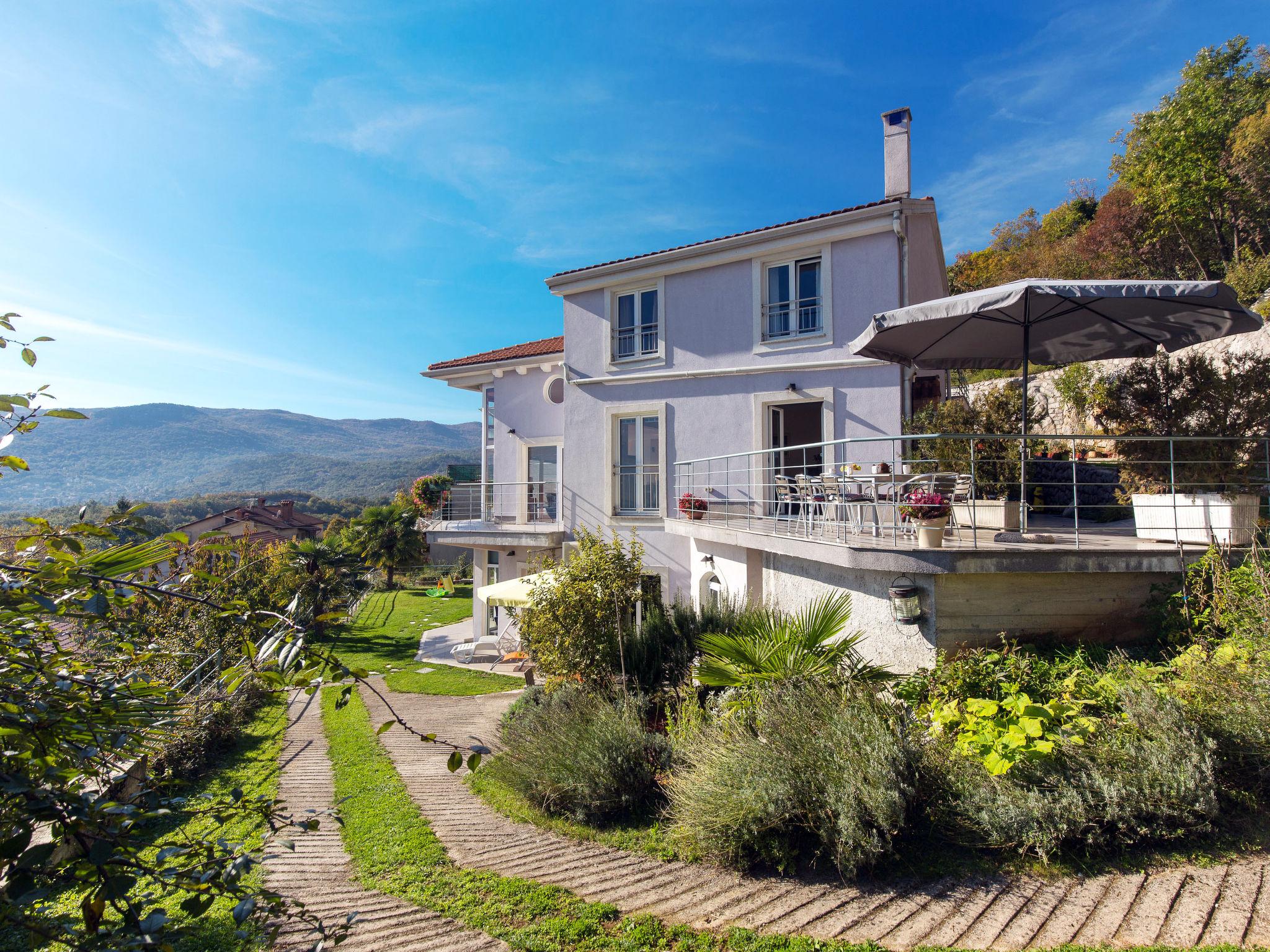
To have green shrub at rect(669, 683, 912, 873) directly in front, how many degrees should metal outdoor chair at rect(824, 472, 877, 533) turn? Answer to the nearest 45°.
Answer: approximately 135° to its right

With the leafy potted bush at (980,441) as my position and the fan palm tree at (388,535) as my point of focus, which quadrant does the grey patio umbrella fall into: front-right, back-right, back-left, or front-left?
back-left

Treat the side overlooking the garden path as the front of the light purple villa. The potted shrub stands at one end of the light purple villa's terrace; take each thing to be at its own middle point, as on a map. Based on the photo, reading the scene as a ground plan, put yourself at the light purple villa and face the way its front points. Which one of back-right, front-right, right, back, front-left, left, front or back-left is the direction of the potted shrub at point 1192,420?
left

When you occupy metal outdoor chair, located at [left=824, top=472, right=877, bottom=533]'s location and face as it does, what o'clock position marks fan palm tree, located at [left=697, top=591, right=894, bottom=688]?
The fan palm tree is roughly at 5 o'clock from the metal outdoor chair.

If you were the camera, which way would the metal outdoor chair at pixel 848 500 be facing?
facing away from the viewer and to the right of the viewer

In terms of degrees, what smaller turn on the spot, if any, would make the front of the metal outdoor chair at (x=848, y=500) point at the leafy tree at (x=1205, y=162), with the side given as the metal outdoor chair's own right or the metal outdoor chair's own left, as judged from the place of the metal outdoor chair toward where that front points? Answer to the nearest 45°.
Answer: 0° — it already faces it
